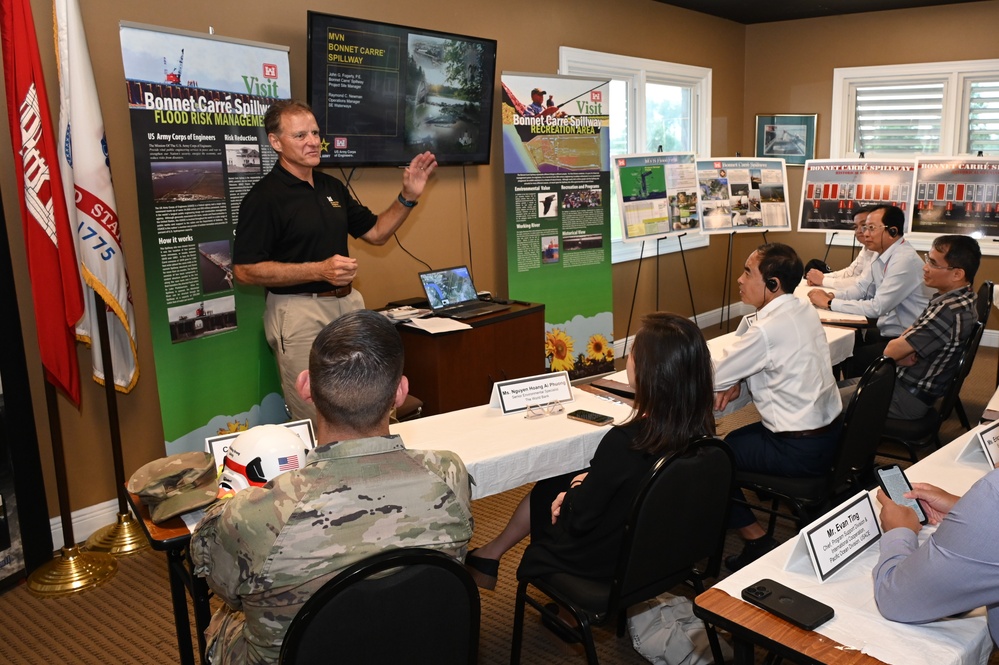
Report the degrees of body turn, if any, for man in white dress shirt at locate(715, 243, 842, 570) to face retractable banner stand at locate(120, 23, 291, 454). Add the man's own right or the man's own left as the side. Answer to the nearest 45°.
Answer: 0° — they already face it

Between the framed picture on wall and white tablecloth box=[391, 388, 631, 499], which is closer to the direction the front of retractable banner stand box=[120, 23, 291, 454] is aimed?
the white tablecloth

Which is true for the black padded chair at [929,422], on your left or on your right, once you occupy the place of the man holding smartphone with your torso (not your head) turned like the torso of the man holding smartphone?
on your right

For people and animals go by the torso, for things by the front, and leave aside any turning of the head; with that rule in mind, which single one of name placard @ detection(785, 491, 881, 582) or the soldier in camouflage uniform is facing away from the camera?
the soldier in camouflage uniform

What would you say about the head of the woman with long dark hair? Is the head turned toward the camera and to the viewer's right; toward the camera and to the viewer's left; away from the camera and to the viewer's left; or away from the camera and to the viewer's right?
away from the camera and to the viewer's left

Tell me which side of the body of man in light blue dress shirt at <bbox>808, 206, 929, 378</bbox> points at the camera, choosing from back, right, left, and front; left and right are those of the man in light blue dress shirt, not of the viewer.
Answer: left

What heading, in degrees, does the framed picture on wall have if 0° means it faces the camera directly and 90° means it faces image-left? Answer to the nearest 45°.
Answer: approximately 0°

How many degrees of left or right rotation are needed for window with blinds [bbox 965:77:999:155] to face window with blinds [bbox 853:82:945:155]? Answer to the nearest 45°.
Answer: approximately 90° to its right

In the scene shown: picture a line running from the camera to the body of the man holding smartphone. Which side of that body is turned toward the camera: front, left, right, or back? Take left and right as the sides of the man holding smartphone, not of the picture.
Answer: left

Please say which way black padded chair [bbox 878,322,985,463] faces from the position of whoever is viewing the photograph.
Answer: facing to the left of the viewer

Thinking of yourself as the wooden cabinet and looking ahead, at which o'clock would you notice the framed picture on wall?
The framed picture on wall is roughly at 9 o'clock from the wooden cabinet.

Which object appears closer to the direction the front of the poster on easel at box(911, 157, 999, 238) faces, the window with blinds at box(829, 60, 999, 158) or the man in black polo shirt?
the man in black polo shirt

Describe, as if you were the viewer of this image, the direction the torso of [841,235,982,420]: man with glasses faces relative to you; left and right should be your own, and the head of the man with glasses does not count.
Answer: facing to the left of the viewer

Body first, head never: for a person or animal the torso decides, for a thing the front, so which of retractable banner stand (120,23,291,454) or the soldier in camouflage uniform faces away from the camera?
the soldier in camouflage uniform

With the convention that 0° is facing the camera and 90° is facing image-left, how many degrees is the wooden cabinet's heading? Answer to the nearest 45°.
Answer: approximately 315°

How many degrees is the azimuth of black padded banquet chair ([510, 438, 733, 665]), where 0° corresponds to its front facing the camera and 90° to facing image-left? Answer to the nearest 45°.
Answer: approximately 135°

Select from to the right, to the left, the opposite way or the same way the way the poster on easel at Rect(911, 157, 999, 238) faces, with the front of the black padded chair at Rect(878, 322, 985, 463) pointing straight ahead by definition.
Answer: to the left
